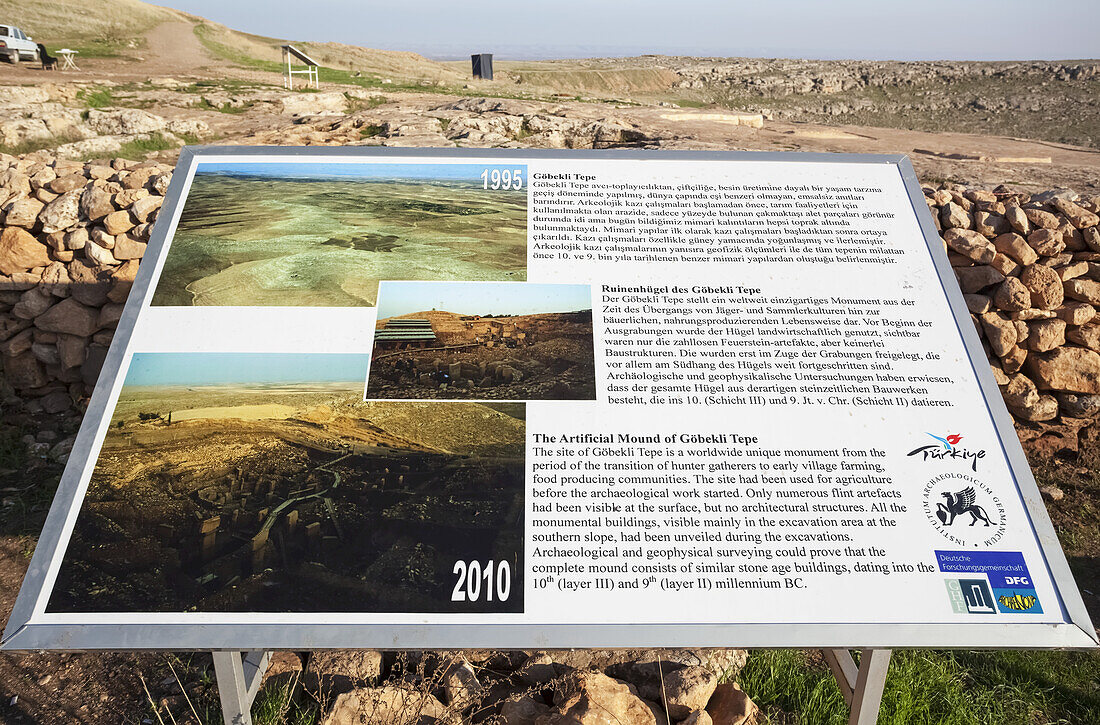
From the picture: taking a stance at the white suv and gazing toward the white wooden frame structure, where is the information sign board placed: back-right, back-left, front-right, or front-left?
front-right

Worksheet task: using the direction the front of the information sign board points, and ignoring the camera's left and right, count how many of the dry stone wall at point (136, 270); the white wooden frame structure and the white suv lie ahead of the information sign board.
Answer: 0

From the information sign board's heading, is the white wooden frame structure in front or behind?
behind

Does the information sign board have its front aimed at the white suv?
no

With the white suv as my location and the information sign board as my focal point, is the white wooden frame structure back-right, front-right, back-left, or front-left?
front-left

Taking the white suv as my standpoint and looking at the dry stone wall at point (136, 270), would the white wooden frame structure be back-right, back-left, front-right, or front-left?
front-left

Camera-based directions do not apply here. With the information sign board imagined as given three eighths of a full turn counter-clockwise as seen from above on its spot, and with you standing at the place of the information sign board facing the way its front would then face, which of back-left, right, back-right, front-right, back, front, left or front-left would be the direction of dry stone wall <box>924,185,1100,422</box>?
front

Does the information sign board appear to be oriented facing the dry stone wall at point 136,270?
no

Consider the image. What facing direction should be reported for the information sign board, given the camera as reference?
facing the viewer
